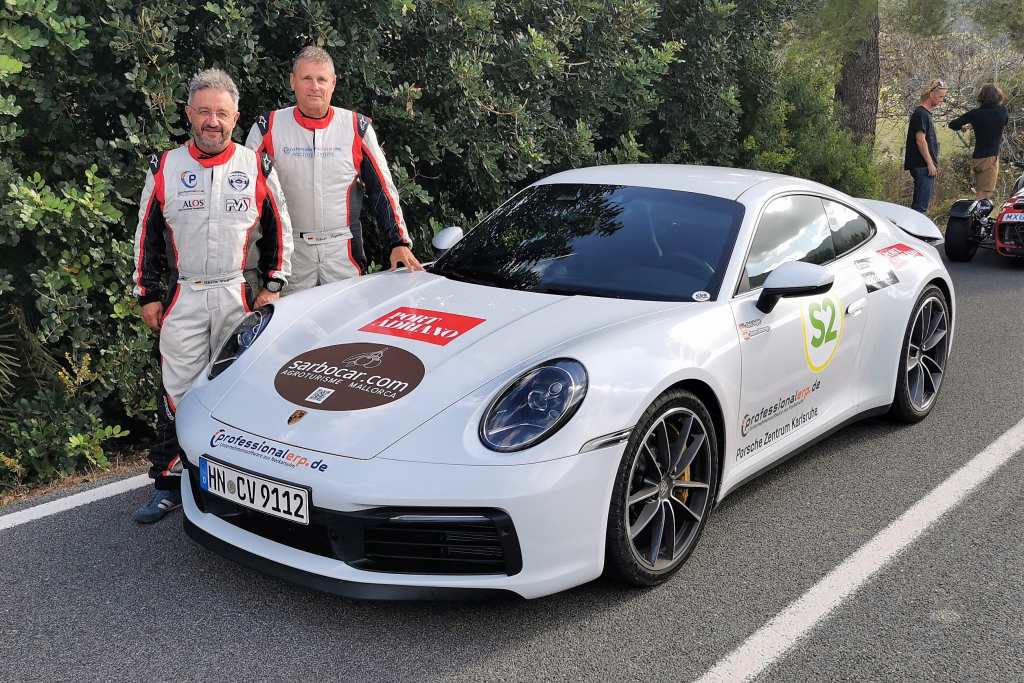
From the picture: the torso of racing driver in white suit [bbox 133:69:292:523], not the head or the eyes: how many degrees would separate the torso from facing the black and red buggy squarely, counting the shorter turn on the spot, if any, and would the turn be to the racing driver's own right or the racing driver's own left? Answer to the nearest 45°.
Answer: approximately 135° to the racing driver's own left

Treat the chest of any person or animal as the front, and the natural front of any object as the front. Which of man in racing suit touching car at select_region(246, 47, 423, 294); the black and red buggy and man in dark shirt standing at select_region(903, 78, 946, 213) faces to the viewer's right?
the man in dark shirt standing

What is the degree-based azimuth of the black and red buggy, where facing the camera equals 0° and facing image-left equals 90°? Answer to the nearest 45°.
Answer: approximately 45°

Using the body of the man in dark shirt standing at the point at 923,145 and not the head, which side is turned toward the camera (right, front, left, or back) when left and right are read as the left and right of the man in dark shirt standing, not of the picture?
right

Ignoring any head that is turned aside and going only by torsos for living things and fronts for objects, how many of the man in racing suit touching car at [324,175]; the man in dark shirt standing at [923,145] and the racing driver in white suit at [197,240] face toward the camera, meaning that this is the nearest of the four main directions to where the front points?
2

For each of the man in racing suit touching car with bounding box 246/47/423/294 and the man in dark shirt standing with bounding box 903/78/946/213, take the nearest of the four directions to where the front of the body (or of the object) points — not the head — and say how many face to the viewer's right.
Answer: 1

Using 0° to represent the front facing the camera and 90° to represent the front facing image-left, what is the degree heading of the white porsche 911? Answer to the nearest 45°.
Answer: approximately 45°

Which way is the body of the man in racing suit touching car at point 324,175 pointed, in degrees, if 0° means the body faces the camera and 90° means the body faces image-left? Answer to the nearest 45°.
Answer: approximately 0°

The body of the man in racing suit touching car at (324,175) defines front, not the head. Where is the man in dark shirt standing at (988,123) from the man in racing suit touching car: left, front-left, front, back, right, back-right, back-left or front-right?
back-left

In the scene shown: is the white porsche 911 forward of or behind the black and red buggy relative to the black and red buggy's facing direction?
forward

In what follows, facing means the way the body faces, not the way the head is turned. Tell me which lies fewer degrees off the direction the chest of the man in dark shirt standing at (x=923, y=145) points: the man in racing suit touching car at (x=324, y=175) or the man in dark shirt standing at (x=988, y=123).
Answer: the man in dark shirt standing
